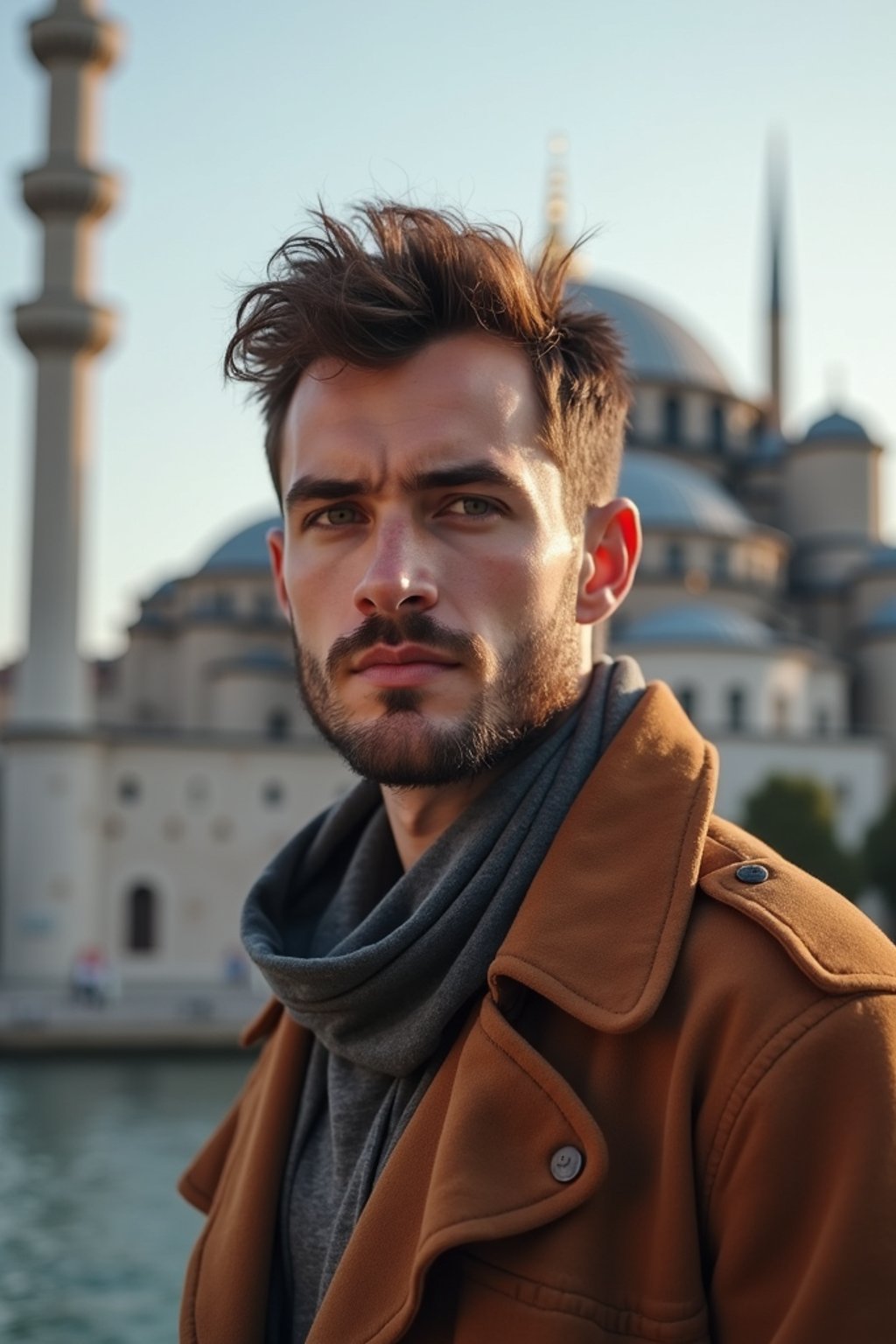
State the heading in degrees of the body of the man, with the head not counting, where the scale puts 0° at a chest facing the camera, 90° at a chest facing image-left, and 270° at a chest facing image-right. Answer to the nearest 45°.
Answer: approximately 45°

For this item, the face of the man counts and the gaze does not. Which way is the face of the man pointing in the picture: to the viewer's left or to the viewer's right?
to the viewer's left

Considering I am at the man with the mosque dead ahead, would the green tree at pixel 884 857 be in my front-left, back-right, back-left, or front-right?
front-right

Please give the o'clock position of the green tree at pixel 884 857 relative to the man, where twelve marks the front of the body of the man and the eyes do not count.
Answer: The green tree is roughly at 5 o'clock from the man.

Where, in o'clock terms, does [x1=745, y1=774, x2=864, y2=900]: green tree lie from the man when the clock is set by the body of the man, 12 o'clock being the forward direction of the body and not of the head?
The green tree is roughly at 5 o'clock from the man.

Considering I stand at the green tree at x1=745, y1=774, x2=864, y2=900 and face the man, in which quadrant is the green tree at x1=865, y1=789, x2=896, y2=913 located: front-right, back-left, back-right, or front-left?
back-left

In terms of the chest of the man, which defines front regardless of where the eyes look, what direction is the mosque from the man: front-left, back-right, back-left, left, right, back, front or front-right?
back-right
